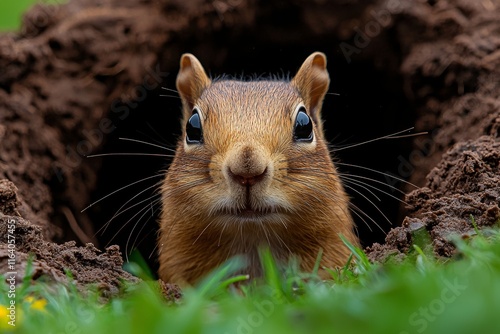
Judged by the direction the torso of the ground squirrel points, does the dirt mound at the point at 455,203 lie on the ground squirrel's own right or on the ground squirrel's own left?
on the ground squirrel's own left

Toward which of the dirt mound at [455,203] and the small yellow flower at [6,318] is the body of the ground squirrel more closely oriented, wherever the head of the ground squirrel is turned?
the small yellow flower

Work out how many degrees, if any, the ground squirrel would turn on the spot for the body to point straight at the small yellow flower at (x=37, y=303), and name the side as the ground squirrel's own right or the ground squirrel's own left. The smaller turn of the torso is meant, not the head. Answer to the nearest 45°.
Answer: approximately 45° to the ground squirrel's own right

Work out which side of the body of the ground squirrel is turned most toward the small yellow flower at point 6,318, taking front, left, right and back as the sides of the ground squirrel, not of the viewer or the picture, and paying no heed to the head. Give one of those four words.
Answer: front

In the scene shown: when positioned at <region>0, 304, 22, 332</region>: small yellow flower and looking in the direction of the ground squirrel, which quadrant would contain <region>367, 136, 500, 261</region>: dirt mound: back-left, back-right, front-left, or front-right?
front-right

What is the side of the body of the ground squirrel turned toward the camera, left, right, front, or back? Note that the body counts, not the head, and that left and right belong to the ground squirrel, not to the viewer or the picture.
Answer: front

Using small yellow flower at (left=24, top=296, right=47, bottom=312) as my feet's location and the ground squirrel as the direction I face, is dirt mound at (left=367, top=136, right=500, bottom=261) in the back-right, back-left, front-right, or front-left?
front-right

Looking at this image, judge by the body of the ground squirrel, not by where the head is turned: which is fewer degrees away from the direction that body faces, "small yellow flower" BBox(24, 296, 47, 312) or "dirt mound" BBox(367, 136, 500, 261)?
the small yellow flower
